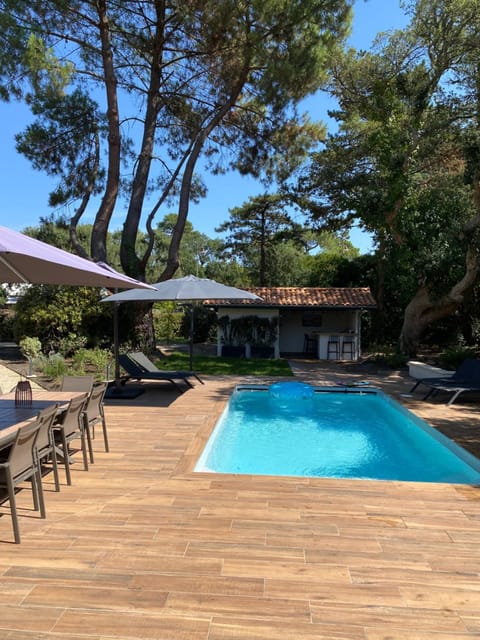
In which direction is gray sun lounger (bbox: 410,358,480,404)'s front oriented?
to the viewer's left

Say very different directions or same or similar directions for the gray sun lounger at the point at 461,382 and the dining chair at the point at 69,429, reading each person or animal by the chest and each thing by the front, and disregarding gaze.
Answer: same or similar directions

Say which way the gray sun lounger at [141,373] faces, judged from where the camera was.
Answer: facing to the right of the viewer

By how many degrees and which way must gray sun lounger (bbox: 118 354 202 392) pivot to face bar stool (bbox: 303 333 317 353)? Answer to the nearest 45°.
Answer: approximately 45° to its left

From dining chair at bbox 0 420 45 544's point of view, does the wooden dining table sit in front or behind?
in front

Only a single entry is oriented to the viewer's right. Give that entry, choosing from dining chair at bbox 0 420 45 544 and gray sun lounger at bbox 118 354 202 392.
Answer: the gray sun lounger

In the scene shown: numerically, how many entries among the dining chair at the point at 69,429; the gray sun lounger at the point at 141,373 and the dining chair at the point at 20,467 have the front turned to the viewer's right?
1

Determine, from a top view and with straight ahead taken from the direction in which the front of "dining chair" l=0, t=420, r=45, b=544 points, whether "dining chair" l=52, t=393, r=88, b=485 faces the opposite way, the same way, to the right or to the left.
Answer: the same way

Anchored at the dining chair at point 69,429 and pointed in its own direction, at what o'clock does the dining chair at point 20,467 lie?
the dining chair at point 20,467 is roughly at 8 o'clock from the dining chair at point 69,429.

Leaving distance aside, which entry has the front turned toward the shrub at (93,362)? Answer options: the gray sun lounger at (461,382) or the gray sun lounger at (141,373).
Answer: the gray sun lounger at (461,382)

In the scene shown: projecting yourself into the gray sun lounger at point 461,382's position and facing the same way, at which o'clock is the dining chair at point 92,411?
The dining chair is roughly at 10 o'clock from the gray sun lounger.

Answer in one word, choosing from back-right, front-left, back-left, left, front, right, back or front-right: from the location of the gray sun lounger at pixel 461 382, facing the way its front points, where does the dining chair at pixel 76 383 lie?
front-left

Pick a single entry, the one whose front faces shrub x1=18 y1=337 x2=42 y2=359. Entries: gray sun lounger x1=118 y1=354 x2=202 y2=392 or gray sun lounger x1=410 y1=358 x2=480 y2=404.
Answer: gray sun lounger x1=410 y1=358 x2=480 y2=404

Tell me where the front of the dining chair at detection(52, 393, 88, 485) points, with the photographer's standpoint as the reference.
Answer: facing away from the viewer and to the left of the viewer

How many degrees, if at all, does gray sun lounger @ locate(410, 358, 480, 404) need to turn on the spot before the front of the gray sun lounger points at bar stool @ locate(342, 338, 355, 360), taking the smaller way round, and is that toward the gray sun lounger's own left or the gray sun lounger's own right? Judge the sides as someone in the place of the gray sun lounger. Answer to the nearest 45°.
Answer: approximately 45° to the gray sun lounger's own right

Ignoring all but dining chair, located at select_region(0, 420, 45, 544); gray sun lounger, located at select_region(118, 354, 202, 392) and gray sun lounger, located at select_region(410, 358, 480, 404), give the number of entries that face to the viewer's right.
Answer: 1

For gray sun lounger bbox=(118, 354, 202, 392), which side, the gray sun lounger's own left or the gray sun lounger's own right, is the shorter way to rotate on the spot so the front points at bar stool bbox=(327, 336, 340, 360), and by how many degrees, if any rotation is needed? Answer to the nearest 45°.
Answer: approximately 45° to the gray sun lounger's own left

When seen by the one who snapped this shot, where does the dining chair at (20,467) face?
facing away from the viewer and to the left of the viewer

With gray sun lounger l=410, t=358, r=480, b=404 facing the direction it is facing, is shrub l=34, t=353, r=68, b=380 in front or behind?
in front

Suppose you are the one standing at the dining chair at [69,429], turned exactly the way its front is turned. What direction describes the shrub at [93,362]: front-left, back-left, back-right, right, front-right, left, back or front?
front-right
